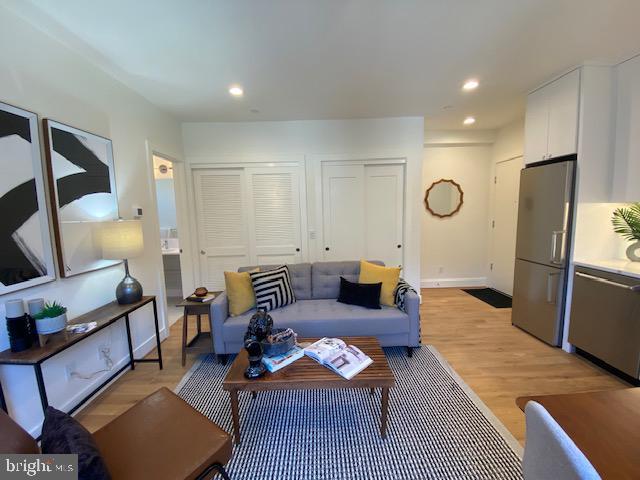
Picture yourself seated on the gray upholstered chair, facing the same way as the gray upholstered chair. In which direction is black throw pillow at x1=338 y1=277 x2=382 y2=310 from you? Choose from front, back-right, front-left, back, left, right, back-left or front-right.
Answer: left

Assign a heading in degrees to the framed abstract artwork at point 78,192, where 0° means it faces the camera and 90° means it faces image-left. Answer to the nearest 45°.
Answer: approximately 315°

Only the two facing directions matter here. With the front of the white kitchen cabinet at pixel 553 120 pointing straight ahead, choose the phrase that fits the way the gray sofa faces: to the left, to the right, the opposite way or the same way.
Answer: to the left

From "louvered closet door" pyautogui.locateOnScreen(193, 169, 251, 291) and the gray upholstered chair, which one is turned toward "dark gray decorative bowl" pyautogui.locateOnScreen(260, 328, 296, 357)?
the louvered closet door

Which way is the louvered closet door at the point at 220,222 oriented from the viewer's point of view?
toward the camera

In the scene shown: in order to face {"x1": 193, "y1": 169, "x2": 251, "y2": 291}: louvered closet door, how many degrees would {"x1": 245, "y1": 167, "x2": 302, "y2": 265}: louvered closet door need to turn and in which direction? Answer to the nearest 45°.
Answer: approximately 90° to its right

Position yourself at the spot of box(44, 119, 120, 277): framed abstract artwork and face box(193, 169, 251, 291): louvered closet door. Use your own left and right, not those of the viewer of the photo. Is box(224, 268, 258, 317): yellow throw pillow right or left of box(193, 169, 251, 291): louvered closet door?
right

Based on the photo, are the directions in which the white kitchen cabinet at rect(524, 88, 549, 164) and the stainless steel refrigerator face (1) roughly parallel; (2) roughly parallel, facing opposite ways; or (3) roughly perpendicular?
roughly parallel

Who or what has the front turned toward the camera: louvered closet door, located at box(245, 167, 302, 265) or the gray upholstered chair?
the louvered closet door

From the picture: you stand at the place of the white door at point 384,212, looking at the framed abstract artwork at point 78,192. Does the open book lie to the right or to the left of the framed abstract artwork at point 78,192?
left

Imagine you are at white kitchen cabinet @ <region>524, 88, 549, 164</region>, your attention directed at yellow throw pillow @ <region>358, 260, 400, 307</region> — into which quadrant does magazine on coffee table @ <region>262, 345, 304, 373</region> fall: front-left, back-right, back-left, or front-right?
front-left

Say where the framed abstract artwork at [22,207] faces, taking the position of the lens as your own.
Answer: facing the viewer and to the right of the viewer

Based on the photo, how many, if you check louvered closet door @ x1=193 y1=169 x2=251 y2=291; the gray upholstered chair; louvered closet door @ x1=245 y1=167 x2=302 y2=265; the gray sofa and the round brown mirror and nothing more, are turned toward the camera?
4

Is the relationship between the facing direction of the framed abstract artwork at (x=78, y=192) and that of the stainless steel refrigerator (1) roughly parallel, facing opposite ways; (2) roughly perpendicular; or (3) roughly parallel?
roughly parallel, facing opposite ways

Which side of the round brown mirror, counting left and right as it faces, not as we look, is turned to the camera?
front

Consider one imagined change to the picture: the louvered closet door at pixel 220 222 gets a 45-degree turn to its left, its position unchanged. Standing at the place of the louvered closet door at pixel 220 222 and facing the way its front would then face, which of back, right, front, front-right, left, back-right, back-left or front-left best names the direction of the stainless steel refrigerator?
front

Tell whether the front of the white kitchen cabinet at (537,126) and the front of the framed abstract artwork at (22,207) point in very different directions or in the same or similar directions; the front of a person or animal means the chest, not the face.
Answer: very different directions

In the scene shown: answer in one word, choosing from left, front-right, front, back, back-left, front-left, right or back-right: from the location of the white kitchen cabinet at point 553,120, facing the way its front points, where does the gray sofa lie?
front

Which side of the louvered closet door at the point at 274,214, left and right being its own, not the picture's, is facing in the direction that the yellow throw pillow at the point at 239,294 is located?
front

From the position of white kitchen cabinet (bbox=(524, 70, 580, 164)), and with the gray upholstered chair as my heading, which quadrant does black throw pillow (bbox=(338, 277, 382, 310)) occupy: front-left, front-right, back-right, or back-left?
front-right

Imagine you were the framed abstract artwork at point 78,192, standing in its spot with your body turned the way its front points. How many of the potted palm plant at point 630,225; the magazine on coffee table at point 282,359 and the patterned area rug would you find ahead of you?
3

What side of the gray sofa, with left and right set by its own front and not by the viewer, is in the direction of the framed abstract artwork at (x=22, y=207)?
right

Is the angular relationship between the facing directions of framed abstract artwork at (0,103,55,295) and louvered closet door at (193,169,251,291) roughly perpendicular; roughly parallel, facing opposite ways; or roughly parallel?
roughly perpendicular
